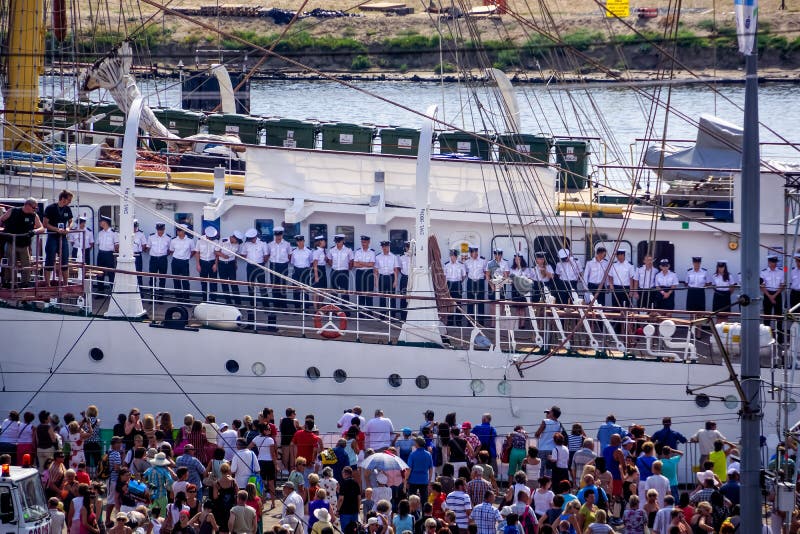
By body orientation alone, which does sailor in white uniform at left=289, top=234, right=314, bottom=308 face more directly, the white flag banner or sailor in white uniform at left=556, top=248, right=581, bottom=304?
the white flag banner

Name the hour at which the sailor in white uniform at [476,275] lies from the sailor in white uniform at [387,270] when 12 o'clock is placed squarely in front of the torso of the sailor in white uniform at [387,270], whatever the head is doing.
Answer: the sailor in white uniform at [476,275] is roughly at 9 o'clock from the sailor in white uniform at [387,270].

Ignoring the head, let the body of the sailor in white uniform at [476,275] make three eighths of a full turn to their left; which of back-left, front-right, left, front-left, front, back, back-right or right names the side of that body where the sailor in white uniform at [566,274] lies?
front-right

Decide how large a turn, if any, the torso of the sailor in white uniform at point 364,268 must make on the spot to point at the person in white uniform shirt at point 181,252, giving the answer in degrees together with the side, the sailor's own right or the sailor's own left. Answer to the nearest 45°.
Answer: approximately 90° to the sailor's own right

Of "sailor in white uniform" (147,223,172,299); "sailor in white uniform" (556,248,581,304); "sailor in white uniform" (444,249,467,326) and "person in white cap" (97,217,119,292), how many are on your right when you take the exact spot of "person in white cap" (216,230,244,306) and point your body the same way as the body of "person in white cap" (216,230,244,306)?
2

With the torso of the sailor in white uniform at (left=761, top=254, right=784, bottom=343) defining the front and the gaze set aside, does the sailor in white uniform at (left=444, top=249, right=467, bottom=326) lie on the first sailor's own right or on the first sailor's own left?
on the first sailor's own right
